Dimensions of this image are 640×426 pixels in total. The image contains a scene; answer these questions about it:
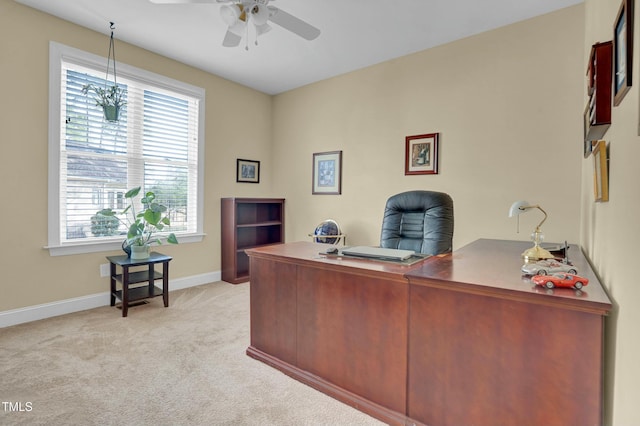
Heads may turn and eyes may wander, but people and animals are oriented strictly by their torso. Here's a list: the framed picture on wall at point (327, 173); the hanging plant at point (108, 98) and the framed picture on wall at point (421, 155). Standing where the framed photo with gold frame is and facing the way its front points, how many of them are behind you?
0

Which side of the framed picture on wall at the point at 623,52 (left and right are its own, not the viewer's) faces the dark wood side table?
front

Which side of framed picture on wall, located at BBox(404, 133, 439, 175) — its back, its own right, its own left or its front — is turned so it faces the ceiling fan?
front

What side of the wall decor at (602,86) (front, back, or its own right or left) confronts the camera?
left

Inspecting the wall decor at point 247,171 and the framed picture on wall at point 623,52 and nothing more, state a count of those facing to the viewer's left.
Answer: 1

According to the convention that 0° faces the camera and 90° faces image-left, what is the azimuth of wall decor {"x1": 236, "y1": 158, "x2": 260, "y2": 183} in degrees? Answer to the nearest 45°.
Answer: approximately 315°

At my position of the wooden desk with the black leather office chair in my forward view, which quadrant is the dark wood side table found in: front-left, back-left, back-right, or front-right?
front-left

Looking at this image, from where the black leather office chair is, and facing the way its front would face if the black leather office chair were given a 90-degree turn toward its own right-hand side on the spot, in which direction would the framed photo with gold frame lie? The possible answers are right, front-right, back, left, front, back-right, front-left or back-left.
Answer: back

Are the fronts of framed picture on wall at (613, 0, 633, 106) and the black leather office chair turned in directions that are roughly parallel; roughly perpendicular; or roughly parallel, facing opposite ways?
roughly perpendicular

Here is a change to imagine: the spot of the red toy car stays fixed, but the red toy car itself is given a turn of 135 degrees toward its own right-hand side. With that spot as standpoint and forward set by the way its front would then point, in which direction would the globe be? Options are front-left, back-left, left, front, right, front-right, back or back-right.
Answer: left

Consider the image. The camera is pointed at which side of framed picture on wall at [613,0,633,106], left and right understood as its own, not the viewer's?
left

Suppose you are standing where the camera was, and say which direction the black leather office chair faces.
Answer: facing the viewer and to the left of the viewer
